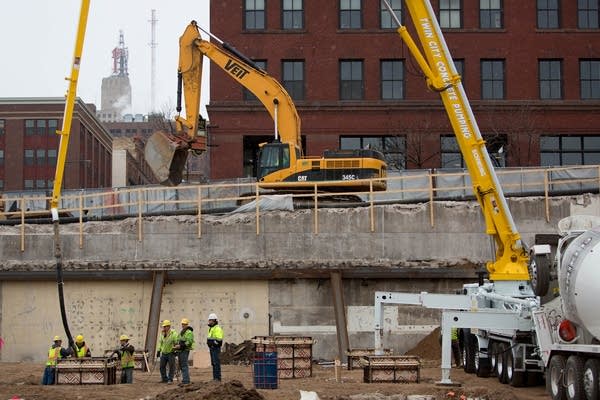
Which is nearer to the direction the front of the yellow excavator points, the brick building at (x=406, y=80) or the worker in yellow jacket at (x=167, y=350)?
the worker in yellow jacket

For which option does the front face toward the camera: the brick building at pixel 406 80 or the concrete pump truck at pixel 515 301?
the brick building

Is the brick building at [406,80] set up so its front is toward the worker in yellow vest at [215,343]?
yes

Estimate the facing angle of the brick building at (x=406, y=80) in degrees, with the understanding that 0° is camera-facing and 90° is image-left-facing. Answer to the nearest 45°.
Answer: approximately 0°

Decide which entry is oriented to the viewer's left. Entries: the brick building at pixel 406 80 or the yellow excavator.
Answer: the yellow excavator

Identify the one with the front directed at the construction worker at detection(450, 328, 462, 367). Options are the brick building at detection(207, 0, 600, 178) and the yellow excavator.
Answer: the brick building

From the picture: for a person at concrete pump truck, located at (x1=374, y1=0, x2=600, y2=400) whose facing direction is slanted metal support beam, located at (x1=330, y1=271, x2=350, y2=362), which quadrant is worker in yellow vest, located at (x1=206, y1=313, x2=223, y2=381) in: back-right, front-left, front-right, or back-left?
front-left

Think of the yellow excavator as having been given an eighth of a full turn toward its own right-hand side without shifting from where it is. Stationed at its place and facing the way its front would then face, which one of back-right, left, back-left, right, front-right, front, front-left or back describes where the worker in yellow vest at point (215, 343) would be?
back-left

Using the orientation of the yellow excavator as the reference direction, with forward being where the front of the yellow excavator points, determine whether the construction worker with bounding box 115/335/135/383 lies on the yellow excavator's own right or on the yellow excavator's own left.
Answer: on the yellow excavator's own left

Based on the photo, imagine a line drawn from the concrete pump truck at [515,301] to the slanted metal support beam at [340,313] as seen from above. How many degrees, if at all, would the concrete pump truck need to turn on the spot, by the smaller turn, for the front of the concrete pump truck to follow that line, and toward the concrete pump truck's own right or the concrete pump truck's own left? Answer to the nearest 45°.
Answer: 0° — it already faces it

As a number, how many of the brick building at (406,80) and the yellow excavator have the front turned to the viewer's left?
1

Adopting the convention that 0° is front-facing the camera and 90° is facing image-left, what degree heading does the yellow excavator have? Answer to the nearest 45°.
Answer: approximately 90°

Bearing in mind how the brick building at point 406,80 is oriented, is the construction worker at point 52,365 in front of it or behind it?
in front

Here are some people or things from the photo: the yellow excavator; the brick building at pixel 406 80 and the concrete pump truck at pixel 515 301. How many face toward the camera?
1

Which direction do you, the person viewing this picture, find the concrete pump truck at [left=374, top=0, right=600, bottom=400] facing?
facing away from the viewer and to the left of the viewer

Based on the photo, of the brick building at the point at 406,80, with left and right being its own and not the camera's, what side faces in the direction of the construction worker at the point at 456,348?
front

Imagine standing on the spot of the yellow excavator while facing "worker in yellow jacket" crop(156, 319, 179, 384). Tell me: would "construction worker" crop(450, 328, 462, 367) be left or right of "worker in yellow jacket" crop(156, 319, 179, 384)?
left

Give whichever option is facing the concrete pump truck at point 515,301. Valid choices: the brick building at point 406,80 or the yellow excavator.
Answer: the brick building

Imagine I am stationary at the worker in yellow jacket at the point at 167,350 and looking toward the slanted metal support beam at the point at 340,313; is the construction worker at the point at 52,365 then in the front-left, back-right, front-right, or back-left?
back-left
